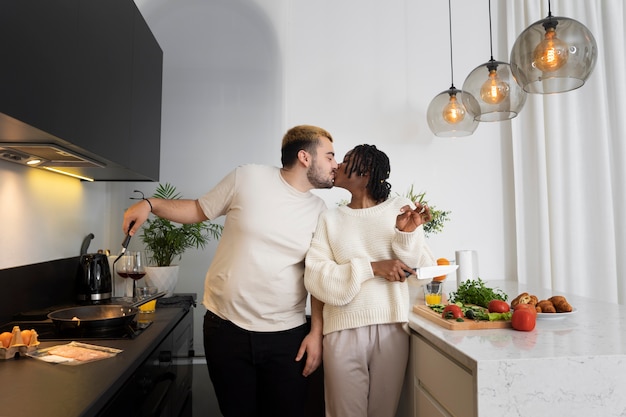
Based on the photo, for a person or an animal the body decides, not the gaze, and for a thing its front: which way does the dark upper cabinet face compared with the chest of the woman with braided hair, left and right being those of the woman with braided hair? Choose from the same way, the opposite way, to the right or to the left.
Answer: to the left

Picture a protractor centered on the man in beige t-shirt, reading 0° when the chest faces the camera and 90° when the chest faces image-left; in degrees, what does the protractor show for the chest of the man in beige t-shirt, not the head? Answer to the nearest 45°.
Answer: approximately 0°

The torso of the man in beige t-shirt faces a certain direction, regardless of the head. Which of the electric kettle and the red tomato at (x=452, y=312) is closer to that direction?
the red tomato

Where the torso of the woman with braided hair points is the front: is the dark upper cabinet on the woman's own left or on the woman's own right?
on the woman's own right

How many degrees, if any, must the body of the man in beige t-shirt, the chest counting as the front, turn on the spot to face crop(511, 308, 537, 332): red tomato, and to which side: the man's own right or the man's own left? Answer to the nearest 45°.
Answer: approximately 45° to the man's own left

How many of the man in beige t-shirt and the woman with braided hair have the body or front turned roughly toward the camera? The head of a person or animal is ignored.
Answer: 2

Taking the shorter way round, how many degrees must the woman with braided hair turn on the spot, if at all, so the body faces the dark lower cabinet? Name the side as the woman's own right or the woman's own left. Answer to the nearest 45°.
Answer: approximately 90° to the woman's own right

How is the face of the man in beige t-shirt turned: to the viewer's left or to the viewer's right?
to the viewer's right
